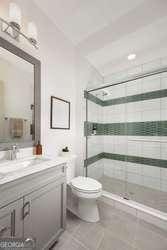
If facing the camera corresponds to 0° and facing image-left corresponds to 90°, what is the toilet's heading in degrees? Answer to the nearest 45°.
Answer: approximately 315°

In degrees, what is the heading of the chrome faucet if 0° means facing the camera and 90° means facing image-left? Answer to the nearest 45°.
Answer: approximately 315°

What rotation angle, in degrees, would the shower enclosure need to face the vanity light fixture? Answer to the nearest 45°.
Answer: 0° — it already faces it
